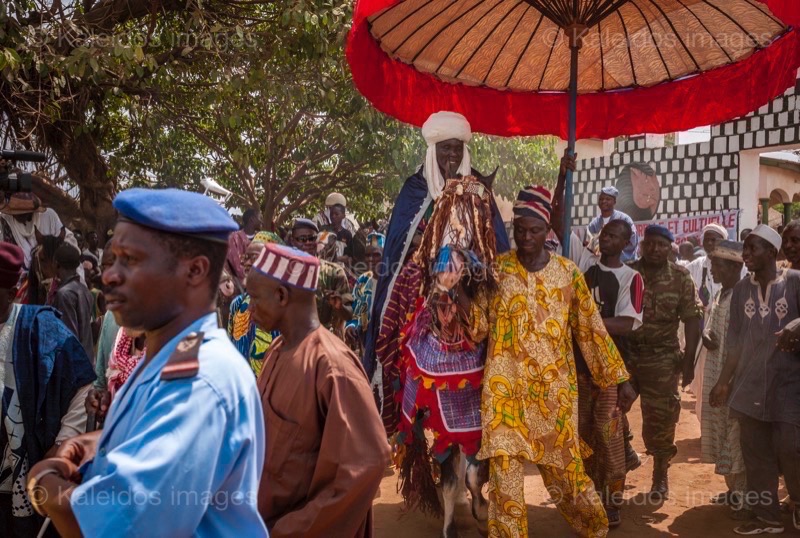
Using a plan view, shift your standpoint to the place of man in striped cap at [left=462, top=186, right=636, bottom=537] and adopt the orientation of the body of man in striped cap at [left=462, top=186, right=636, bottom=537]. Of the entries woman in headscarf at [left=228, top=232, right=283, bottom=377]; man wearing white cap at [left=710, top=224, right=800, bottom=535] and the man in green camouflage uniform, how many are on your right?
1

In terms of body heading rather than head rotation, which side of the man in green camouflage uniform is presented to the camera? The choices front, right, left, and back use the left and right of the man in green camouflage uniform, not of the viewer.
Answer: front

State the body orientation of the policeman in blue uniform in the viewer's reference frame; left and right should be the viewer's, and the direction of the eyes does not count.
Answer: facing to the left of the viewer

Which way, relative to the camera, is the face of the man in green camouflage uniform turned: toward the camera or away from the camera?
toward the camera

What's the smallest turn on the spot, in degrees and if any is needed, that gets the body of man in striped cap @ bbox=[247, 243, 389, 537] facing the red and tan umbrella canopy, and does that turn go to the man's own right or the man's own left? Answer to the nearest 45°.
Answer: approximately 135° to the man's own right

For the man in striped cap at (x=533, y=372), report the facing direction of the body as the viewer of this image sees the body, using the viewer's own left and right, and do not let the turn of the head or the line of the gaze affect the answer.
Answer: facing the viewer

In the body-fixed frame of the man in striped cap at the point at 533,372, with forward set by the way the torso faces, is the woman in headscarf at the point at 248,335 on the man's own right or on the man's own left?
on the man's own right

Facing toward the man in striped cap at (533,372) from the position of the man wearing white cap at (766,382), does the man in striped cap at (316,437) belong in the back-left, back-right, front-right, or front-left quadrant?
front-left
